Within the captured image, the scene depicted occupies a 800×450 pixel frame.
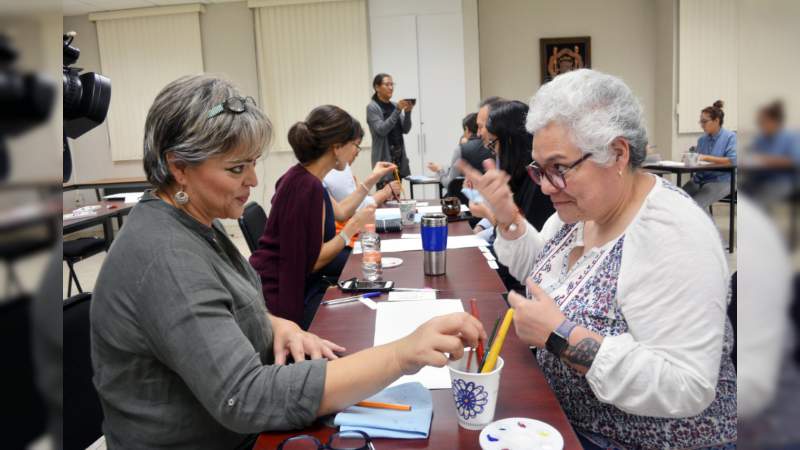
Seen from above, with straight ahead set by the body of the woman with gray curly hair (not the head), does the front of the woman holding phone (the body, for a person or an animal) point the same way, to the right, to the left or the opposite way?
to the left

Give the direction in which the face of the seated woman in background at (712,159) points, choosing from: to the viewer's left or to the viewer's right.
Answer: to the viewer's left

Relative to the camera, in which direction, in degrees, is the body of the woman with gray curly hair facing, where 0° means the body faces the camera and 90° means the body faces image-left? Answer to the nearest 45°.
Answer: approximately 45°

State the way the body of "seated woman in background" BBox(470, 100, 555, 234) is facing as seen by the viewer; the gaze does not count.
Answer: to the viewer's left

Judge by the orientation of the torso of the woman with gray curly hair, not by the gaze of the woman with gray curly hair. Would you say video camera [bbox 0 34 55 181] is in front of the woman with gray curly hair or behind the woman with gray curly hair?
in front

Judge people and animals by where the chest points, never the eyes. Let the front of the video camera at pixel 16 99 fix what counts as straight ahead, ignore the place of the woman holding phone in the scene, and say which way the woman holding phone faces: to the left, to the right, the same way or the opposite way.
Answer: to the right

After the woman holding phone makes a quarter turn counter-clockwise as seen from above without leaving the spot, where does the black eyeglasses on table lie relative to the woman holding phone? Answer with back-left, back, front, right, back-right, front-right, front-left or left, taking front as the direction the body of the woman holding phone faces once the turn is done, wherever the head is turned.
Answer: back-right

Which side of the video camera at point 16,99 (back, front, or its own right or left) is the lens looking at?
right

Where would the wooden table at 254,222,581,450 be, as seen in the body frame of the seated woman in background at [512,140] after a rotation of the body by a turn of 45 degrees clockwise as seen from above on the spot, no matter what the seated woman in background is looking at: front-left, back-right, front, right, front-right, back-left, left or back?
back-left

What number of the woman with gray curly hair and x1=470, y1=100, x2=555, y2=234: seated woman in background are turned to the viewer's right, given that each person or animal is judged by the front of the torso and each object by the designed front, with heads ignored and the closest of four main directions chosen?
0

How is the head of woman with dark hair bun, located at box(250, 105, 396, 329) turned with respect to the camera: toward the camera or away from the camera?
away from the camera

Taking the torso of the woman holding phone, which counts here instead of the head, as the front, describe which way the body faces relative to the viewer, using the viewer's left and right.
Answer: facing the viewer and to the right of the viewer

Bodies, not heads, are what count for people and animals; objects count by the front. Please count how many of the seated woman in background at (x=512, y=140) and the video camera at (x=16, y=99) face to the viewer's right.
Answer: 1

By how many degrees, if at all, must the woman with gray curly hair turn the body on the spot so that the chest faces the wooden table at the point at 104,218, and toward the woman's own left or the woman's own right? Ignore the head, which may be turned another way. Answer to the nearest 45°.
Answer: approximately 90° to the woman's own right

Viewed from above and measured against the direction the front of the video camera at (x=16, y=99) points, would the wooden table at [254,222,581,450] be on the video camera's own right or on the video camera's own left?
on the video camera's own left

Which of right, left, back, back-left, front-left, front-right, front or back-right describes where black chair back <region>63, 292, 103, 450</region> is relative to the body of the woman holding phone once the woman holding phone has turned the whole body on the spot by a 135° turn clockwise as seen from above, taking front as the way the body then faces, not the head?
left
